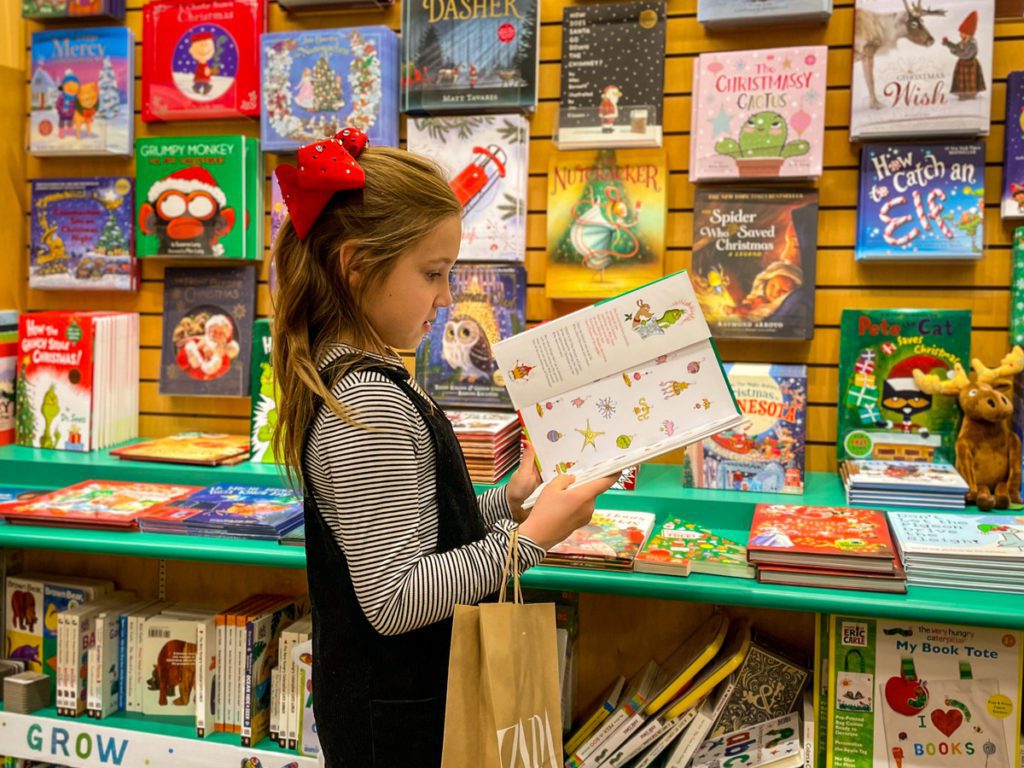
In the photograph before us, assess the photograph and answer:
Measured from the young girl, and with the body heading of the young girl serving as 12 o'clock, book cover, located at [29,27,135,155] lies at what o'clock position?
The book cover is roughly at 8 o'clock from the young girl.

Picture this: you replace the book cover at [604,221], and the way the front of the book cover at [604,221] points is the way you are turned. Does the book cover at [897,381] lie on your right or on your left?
on your left

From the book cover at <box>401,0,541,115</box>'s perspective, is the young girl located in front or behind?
in front

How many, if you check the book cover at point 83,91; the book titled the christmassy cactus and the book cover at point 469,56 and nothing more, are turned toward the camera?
3

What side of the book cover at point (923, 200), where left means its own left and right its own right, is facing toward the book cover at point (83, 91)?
right

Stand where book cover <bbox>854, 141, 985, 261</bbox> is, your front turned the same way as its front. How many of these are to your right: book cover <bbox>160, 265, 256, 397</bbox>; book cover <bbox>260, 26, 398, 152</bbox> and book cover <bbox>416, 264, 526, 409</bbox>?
3

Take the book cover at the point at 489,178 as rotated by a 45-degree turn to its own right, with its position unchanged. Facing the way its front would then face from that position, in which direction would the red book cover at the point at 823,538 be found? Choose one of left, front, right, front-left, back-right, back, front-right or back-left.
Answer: left

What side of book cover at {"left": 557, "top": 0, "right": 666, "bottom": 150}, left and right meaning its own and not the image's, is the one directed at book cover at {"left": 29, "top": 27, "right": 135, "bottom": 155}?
right

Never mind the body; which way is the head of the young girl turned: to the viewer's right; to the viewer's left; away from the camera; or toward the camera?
to the viewer's right

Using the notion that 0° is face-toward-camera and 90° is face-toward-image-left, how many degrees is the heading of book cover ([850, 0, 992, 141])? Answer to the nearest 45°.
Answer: approximately 0°
